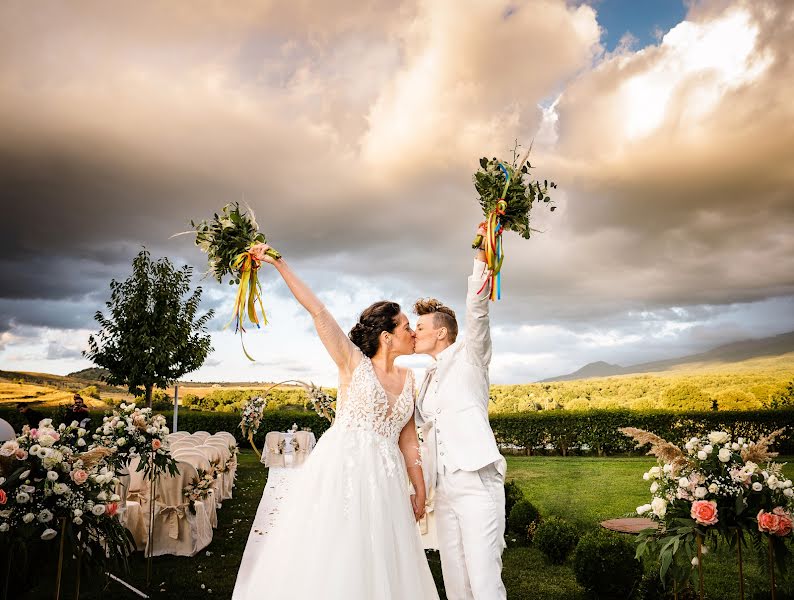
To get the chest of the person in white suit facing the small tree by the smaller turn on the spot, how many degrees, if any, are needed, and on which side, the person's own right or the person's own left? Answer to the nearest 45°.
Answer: approximately 90° to the person's own right

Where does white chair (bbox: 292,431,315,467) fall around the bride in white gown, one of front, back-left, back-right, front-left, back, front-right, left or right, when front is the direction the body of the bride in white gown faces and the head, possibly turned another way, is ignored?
back-left

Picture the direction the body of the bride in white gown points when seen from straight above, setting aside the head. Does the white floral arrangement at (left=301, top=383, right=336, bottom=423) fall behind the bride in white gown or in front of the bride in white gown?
behind

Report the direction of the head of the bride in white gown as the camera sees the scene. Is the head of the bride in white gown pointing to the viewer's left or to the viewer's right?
to the viewer's right

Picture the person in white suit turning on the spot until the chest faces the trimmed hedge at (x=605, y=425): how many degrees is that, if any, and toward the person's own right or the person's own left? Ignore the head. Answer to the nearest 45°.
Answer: approximately 135° to the person's own right

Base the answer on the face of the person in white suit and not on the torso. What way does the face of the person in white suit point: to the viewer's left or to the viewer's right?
to the viewer's left

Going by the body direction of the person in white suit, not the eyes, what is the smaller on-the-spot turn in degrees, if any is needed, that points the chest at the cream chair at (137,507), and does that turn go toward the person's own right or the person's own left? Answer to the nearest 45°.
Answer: approximately 90° to the person's own right

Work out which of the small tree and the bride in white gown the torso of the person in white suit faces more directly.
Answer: the bride in white gown

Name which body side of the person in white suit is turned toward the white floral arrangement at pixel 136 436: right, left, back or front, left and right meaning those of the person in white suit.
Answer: right

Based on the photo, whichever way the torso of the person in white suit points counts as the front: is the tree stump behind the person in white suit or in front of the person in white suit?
behind

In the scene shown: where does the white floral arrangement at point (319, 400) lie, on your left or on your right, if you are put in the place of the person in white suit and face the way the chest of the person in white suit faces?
on your right

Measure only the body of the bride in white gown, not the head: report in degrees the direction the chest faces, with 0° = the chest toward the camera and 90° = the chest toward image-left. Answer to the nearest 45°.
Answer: approximately 315°
